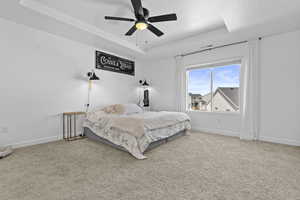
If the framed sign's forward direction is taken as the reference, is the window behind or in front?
in front

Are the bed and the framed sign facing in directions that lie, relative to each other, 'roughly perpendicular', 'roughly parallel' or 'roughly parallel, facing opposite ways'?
roughly parallel

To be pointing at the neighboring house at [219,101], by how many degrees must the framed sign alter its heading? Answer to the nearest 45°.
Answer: approximately 45° to its left

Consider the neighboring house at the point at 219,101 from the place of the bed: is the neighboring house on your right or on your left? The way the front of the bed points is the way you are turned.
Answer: on your left

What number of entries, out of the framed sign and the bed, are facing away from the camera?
0

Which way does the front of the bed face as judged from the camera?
facing the viewer and to the right of the viewer
